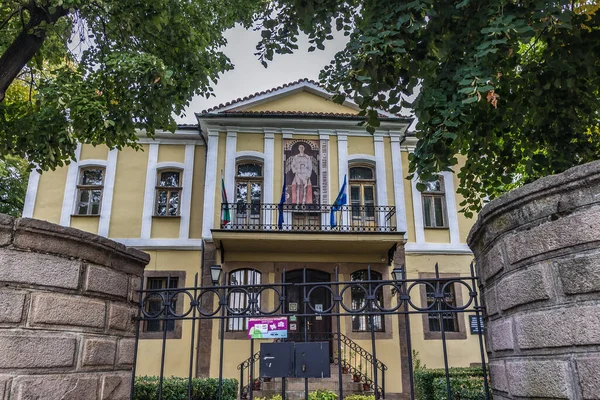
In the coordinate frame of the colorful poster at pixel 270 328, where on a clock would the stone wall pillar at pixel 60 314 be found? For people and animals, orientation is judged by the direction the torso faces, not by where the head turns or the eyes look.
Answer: The stone wall pillar is roughly at 2 o'clock from the colorful poster.

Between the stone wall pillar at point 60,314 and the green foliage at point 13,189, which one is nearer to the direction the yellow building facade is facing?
the stone wall pillar

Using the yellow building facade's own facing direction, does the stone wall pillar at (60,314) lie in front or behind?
in front

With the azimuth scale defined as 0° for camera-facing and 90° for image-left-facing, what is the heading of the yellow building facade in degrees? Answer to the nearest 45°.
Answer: approximately 0°

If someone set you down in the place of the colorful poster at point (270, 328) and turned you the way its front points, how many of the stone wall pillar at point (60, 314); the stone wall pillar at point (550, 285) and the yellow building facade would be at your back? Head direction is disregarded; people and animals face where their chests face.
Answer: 1

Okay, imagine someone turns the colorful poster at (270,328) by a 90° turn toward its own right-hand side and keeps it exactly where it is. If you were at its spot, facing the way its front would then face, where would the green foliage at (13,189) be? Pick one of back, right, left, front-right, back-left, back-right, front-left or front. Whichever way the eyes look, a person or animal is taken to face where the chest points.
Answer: front-right

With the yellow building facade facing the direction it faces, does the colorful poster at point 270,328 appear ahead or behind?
ahead

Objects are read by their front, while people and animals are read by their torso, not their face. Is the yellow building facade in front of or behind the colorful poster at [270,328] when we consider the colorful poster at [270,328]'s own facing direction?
behind

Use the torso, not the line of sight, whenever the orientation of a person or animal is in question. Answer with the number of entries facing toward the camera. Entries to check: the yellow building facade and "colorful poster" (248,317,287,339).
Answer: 2

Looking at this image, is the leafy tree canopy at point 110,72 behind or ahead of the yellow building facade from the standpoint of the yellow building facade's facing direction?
ahead
